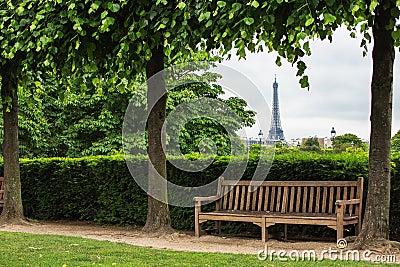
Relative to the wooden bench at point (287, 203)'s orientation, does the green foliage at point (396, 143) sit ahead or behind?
behind

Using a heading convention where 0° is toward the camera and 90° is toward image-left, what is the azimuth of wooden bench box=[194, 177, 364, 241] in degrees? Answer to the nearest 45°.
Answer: approximately 45°
